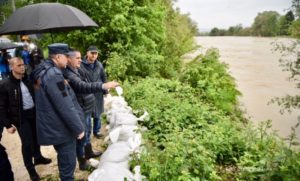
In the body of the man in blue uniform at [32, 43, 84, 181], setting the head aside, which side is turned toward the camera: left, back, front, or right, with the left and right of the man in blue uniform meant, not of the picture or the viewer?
right

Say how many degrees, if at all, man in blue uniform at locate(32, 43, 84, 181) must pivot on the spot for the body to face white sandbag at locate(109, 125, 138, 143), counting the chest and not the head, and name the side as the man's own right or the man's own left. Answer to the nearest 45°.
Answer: approximately 45° to the man's own left

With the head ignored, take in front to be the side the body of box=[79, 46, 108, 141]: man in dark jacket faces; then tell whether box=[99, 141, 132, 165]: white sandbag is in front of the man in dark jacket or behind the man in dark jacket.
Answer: in front

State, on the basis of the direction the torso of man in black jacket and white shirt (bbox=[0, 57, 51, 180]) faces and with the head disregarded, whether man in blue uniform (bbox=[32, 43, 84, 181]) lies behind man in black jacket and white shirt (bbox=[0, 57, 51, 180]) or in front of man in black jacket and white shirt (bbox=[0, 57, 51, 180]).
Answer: in front

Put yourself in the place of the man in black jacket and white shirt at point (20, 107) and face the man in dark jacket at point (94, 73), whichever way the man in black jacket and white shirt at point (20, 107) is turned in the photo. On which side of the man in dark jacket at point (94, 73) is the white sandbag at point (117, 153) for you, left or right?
right

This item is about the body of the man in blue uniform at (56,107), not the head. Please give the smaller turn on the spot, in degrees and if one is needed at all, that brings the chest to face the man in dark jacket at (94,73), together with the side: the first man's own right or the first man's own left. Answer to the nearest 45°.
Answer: approximately 90° to the first man's own left

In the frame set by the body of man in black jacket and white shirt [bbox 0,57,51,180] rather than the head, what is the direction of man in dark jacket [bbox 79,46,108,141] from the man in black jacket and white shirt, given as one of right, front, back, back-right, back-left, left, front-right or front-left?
left

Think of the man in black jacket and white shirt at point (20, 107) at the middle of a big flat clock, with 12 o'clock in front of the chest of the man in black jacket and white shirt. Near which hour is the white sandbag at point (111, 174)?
The white sandbag is roughly at 12 o'clock from the man in black jacket and white shirt.

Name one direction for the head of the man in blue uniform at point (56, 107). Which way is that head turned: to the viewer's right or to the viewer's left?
to the viewer's right

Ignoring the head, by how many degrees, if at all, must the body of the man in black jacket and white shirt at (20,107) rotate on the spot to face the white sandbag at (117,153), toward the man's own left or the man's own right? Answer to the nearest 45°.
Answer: approximately 45° to the man's own left
